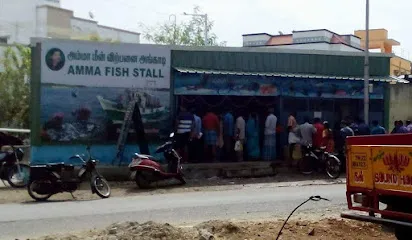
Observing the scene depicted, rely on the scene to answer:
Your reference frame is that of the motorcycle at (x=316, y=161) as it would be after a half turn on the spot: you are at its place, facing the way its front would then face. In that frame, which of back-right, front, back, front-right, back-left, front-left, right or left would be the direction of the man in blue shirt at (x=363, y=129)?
right

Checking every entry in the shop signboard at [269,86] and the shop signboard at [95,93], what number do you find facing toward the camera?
2

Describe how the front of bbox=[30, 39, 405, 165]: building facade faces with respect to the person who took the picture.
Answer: facing the viewer

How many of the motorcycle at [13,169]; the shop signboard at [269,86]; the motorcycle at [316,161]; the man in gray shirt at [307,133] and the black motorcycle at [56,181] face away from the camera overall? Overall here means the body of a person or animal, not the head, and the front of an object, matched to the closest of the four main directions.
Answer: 1

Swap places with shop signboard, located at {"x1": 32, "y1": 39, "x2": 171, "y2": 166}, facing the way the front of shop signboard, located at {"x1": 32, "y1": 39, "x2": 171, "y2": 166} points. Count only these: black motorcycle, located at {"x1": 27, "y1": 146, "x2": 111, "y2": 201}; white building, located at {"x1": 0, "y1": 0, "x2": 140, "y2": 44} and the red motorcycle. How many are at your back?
1

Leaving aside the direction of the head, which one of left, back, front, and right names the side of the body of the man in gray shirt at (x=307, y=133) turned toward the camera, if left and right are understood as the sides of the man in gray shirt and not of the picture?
back

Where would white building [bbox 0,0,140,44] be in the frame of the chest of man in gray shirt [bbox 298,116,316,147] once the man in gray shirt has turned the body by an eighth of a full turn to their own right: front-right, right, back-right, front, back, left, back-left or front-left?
left

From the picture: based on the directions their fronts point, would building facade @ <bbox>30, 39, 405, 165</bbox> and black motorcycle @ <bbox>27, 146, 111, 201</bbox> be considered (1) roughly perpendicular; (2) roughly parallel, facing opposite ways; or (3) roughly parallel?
roughly perpendicular

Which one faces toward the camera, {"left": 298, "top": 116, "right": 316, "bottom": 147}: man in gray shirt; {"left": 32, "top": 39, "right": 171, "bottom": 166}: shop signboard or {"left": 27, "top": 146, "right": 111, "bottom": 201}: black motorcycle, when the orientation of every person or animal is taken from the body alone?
the shop signboard

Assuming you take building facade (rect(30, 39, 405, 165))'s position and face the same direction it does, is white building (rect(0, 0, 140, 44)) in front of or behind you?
behind

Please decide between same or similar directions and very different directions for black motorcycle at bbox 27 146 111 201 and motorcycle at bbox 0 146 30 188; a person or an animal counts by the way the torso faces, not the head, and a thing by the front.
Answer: same or similar directions

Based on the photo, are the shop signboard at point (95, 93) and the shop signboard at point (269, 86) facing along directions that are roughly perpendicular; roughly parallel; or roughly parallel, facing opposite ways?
roughly parallel

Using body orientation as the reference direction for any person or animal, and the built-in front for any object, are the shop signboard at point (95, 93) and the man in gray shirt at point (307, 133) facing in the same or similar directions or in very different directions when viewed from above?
very different directions
